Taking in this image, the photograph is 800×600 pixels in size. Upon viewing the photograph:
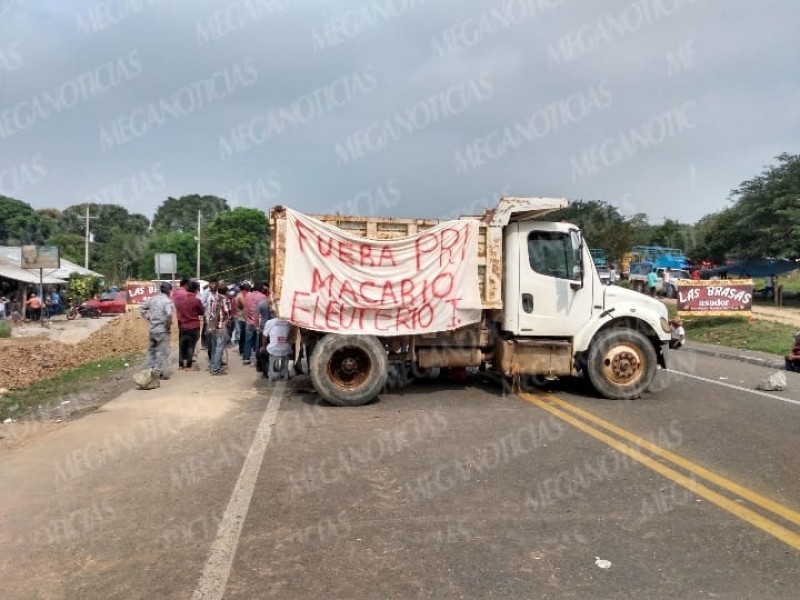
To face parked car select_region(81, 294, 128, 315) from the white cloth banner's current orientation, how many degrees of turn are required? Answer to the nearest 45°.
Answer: approximately 135° to its right

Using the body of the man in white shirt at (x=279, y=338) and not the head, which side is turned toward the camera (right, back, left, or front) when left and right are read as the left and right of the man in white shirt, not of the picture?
back

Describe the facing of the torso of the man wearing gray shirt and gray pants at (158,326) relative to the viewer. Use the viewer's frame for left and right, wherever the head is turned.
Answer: facing away from the viewer and to the right of the viewer

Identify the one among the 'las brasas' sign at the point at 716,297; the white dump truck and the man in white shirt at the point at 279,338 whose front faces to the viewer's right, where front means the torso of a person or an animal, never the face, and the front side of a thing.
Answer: the white dump truck

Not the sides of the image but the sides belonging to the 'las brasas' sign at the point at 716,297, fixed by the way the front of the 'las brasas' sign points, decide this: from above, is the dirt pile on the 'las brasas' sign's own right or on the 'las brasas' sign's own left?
on the 'las brasas' sign's own right

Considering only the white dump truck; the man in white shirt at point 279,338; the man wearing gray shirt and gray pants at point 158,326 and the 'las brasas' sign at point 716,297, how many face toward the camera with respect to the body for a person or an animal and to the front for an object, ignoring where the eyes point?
1

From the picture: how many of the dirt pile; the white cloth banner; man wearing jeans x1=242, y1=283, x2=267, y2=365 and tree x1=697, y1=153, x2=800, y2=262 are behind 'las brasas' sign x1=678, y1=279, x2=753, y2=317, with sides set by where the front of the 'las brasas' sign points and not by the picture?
1

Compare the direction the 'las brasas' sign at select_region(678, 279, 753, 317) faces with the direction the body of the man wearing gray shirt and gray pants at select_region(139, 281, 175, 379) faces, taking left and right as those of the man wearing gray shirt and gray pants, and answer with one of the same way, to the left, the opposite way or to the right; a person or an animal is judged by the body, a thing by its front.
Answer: the opposite way

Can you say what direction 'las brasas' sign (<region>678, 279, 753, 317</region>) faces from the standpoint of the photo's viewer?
facing the viewer

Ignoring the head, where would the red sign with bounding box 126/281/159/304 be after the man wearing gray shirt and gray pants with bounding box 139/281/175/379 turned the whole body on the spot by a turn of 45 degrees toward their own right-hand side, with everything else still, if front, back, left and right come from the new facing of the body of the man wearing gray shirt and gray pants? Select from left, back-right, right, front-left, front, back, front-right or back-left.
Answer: left

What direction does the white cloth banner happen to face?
toward the camera

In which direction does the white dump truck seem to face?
to the viewer's right

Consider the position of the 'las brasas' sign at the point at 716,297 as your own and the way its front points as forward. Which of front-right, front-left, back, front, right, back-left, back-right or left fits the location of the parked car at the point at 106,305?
right

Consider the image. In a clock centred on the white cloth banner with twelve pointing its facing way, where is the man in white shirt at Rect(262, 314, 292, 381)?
The man in white shirt is roughly at 4 o'clock from the white cloth banner.

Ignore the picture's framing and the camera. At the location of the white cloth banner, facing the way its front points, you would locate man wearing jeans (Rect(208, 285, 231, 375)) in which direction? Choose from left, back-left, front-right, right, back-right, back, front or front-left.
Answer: back-right

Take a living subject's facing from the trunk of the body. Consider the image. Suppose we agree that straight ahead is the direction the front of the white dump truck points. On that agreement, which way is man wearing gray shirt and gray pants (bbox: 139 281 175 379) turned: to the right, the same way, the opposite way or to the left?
to the left

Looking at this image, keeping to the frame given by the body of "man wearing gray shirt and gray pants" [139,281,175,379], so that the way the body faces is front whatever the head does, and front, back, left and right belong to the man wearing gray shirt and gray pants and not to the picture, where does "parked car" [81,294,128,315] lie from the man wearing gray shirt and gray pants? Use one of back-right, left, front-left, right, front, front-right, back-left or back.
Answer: front-left

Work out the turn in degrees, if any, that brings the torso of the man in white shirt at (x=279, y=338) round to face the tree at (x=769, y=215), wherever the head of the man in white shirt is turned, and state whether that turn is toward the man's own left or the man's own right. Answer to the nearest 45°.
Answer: approximately 45° to the man's own right
